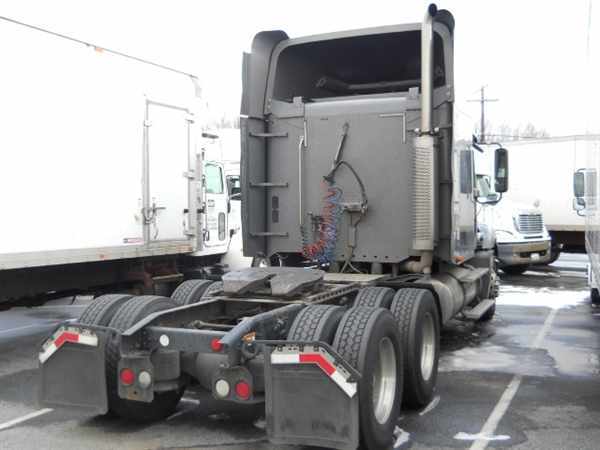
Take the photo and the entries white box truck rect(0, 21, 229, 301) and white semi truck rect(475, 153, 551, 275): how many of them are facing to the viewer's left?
0

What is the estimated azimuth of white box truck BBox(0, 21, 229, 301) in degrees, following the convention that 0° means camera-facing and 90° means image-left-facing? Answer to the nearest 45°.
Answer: approximately 225°

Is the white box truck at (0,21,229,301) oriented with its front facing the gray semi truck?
no

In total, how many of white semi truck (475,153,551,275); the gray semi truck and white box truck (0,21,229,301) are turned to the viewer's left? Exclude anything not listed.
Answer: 0

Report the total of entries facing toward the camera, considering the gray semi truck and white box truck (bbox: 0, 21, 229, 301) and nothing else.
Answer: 0

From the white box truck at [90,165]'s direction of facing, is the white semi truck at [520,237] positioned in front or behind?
in front

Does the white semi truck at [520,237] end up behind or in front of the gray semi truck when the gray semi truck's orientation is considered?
in front

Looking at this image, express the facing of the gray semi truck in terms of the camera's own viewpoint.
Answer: facing away from the viewer and to the right of the viewer

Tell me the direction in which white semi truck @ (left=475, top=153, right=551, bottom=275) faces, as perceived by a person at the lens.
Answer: facing the viewer and to the right of the viewer

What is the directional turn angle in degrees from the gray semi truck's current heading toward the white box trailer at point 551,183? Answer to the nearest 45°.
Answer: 0° — it already faces it

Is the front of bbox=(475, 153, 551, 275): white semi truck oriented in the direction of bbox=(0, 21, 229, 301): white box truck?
no
